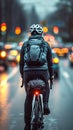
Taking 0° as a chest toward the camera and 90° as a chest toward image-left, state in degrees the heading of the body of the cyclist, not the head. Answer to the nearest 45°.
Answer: approximately 180°

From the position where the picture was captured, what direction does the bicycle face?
facing away from the viewer
